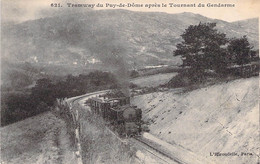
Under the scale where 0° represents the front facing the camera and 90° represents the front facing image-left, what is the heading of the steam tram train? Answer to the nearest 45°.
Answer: approximately 315°

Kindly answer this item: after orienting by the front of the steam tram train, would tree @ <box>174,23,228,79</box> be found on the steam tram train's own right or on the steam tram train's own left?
on the steam tram train's own left

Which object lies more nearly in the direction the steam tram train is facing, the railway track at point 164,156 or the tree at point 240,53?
the railway track
